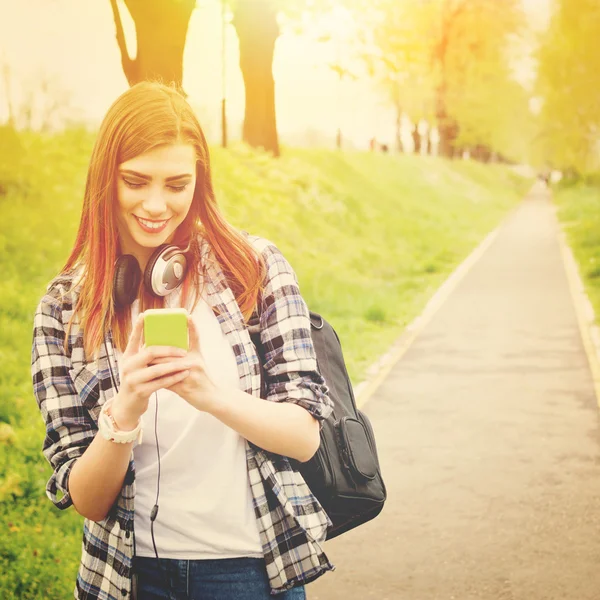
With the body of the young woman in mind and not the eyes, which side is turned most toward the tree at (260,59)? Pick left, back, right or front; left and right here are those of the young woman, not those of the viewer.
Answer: back

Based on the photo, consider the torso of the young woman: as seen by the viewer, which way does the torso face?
toward the camera

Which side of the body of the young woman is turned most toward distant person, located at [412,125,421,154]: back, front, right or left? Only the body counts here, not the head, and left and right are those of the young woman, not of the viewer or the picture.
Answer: back

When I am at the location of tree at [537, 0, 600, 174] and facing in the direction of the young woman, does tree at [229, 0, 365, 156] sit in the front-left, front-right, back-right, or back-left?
front-right

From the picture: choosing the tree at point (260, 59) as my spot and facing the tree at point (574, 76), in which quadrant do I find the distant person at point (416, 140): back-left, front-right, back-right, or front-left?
front-left

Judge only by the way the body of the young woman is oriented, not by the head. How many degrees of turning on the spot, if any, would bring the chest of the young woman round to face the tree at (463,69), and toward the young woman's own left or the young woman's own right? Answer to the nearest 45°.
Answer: approximately 180°

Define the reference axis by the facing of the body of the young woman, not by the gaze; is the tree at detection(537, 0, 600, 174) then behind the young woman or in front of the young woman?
behind

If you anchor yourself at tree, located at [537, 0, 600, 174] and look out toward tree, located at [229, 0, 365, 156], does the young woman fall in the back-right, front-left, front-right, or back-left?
front-left
